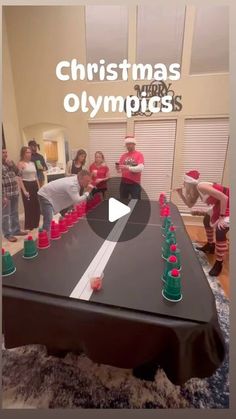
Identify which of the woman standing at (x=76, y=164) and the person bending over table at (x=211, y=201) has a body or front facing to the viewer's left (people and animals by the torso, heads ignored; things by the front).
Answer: the person bending over table

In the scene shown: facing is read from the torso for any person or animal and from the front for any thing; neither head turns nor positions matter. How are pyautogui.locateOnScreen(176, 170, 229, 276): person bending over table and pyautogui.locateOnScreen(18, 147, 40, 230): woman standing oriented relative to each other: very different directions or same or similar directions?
very different directions

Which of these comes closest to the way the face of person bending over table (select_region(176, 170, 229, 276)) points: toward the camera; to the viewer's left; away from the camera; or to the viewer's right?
to the viewer's left

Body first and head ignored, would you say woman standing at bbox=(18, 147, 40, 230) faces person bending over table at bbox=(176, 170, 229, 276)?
yes

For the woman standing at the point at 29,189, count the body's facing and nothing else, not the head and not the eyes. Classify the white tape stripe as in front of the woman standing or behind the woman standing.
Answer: in front

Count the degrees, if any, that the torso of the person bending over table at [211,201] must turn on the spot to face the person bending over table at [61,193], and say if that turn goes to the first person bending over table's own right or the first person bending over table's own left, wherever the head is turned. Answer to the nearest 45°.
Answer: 0° — they already face them

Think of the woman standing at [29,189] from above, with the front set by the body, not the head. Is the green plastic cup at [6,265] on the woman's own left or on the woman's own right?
on the woman's own right

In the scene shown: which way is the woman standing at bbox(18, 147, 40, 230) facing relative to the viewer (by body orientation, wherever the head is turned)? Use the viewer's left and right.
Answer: facing the viewer and to the right of the viewer

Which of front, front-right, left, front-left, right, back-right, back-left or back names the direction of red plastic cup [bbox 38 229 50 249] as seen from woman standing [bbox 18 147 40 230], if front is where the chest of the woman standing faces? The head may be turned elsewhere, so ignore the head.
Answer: front-right

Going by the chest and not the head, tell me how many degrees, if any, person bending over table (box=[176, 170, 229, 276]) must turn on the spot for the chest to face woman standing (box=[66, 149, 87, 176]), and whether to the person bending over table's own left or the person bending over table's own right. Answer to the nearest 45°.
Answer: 0° — they already face them

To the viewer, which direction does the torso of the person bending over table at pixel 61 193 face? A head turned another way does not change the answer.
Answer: to the viewer's right

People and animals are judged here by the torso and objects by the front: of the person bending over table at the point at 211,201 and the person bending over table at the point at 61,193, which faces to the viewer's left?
the person bending over table at the point at 211,201

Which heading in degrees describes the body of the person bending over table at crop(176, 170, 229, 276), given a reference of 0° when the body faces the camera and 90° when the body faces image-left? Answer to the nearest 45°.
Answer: approximately 90°

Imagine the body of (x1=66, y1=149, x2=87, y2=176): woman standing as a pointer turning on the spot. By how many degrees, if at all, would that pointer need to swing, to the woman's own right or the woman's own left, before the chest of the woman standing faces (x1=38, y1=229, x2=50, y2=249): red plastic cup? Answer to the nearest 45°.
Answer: approximately 45° to the woman's own right

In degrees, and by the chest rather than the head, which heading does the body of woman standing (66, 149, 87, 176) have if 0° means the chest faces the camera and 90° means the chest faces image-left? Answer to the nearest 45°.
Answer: approximately 315°
